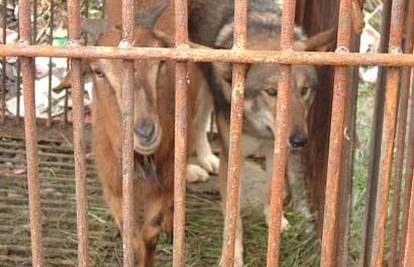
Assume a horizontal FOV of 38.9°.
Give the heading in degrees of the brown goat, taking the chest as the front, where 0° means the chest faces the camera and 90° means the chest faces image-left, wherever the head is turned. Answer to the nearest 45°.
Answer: approximately 0°
